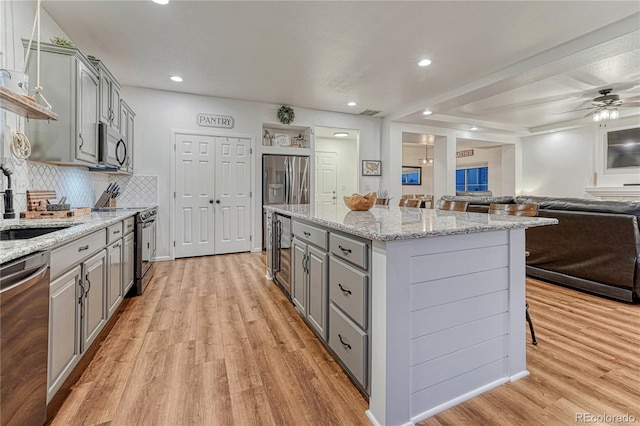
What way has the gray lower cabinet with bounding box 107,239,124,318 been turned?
to the viewer's right

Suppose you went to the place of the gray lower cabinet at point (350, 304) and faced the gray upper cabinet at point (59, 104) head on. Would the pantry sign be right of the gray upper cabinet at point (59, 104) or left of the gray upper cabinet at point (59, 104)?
right

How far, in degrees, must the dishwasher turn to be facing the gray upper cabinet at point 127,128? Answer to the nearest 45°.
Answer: approximately 135° to its left

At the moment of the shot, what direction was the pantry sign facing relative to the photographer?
facing the viewer

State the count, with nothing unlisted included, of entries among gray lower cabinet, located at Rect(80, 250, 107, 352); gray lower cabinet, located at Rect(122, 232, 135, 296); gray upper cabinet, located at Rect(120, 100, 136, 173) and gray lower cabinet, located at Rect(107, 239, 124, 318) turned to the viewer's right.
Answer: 4

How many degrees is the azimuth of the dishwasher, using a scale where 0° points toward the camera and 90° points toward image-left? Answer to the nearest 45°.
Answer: approximately 315°

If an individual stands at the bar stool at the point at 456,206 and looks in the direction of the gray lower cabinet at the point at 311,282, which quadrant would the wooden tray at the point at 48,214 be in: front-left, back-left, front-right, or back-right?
front-right

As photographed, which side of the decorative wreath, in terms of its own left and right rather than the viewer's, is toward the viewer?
front

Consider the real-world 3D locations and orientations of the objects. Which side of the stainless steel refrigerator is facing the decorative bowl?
front

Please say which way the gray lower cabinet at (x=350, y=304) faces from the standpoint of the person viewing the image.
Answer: facing the viewer and to the left of the viewer

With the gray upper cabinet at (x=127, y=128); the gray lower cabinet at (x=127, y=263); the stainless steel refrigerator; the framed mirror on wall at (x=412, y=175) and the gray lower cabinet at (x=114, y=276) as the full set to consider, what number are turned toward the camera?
2

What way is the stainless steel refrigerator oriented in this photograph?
toward the camera

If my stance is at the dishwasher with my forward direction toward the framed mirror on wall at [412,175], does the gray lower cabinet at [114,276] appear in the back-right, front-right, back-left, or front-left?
front-left

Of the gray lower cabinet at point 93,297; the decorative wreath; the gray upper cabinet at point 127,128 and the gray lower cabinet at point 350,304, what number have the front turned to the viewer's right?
2
